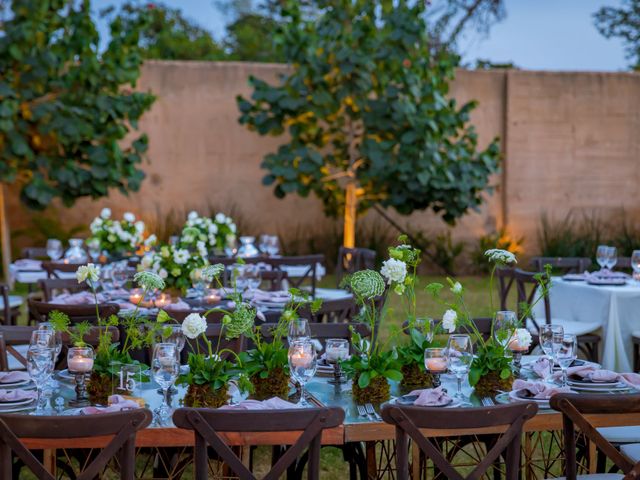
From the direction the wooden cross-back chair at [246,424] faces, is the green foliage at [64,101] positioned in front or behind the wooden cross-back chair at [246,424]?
in front

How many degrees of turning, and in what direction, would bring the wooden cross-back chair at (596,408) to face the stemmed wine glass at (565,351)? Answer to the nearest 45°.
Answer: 0° — it already faces it

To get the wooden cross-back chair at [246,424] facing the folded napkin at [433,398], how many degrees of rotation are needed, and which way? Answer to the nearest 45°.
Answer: approximately 45° to its right

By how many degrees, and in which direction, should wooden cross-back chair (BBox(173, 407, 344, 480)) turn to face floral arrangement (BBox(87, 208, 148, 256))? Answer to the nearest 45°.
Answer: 0° — it already faces it

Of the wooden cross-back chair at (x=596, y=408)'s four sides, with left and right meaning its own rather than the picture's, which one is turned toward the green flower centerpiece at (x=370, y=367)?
left

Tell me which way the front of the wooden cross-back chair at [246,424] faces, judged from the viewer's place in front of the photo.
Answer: facing away from the viewer

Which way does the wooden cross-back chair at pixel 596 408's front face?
away from the camera

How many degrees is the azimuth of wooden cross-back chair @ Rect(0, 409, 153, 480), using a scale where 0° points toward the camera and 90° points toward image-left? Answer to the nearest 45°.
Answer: approximately 180°

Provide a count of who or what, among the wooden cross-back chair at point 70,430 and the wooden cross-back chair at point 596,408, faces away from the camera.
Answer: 2

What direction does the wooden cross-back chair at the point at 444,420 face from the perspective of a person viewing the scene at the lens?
facing away from the viewer

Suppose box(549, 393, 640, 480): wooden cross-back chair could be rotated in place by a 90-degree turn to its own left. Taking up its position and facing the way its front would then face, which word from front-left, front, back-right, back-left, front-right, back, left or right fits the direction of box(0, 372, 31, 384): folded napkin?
front
